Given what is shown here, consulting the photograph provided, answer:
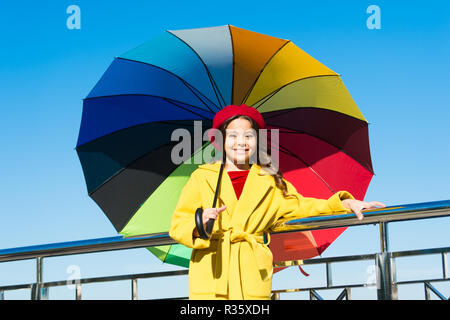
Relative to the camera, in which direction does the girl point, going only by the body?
toward the camera
